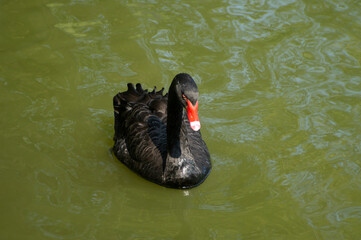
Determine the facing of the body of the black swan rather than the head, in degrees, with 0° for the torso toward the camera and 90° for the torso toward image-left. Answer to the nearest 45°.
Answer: approximately 315°
